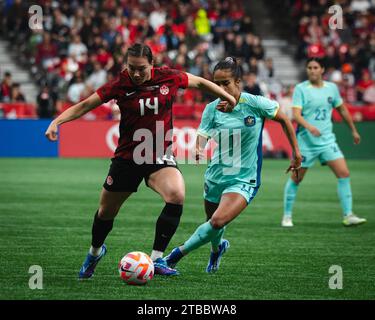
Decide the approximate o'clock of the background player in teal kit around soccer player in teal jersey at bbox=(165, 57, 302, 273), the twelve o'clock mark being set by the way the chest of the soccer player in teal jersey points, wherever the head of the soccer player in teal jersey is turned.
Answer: The background player in teal kit is roughly at 5 o'clock from the soccer player in teal jersey.

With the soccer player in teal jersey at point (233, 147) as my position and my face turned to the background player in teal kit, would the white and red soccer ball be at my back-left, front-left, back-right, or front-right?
back-left

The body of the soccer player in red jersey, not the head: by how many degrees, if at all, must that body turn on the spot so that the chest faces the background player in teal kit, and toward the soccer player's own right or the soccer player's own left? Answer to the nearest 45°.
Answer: approximately 135° to the soccer player's own left

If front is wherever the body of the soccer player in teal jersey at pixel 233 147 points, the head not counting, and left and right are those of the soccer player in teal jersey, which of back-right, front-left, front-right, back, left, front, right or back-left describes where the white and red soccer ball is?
front

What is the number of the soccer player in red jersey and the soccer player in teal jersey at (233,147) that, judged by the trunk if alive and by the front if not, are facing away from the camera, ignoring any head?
0

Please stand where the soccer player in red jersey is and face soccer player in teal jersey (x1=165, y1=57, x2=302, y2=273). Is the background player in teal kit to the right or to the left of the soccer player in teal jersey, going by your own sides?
left

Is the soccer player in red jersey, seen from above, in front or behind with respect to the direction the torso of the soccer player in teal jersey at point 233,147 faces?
in front

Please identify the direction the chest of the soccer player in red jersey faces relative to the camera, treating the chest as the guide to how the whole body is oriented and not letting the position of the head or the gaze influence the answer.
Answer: toward the camera

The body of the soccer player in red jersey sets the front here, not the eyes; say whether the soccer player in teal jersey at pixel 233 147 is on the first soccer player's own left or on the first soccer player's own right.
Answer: on the first soccer player's own left
